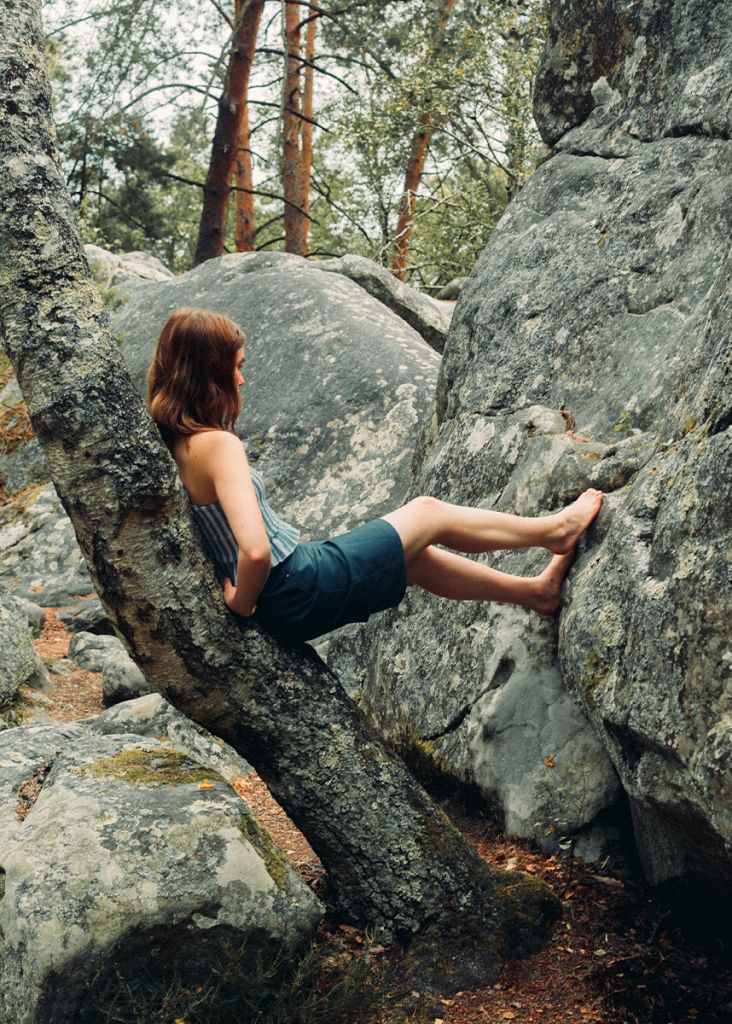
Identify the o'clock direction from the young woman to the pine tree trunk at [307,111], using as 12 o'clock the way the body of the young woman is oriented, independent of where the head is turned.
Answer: The pine tree trunk is roughly at 9 o'clock from the young woman.

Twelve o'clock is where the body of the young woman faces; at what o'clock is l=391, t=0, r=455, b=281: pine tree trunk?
The pine tree trunk is roughly at 9 o'clock from the young woman.

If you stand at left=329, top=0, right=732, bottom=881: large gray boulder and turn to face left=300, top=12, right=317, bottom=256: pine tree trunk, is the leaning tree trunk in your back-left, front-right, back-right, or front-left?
back-left

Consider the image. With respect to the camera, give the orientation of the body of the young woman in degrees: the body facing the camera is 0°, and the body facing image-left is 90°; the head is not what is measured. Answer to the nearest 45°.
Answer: approximately 270°

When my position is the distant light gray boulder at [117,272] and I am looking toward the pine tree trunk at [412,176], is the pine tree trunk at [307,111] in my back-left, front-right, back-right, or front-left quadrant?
front-left

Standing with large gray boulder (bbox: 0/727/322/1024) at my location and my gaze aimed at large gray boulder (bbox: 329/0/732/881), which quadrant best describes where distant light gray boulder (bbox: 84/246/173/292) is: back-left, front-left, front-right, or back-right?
front-left

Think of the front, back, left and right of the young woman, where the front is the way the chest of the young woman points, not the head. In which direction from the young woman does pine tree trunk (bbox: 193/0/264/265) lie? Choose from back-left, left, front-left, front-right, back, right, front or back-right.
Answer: left

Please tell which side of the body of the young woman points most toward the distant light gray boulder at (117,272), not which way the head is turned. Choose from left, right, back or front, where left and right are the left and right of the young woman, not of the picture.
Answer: left
